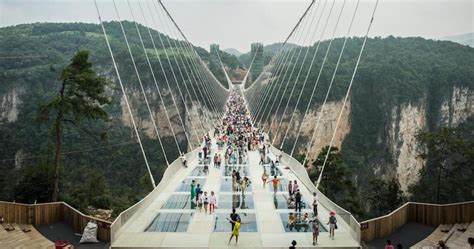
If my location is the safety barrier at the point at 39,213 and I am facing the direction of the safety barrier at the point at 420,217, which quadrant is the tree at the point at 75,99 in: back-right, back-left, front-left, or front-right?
back-left

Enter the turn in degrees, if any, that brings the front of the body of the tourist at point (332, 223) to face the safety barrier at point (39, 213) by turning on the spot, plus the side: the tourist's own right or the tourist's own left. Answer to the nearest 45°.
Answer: approximately 90° to the tourist's own right

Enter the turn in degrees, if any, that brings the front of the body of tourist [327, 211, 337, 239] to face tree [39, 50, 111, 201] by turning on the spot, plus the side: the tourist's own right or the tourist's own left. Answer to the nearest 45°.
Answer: approximately 135° to the tourist's own right

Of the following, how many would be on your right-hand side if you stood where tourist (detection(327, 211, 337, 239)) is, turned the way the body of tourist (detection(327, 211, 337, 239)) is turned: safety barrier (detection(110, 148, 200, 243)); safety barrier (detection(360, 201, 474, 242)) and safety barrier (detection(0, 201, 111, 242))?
2

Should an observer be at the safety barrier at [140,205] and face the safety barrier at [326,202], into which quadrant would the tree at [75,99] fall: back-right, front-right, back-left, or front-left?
back-left

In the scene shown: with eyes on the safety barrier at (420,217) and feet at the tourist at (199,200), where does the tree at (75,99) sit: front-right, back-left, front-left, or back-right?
back-left

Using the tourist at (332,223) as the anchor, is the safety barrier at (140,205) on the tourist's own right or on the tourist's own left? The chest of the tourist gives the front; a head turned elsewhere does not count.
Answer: on the tourist's own right

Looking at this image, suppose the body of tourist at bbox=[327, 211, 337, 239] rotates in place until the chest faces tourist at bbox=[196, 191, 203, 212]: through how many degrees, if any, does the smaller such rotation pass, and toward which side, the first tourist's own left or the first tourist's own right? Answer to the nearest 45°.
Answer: approximately 135° to the first tourist's own right
